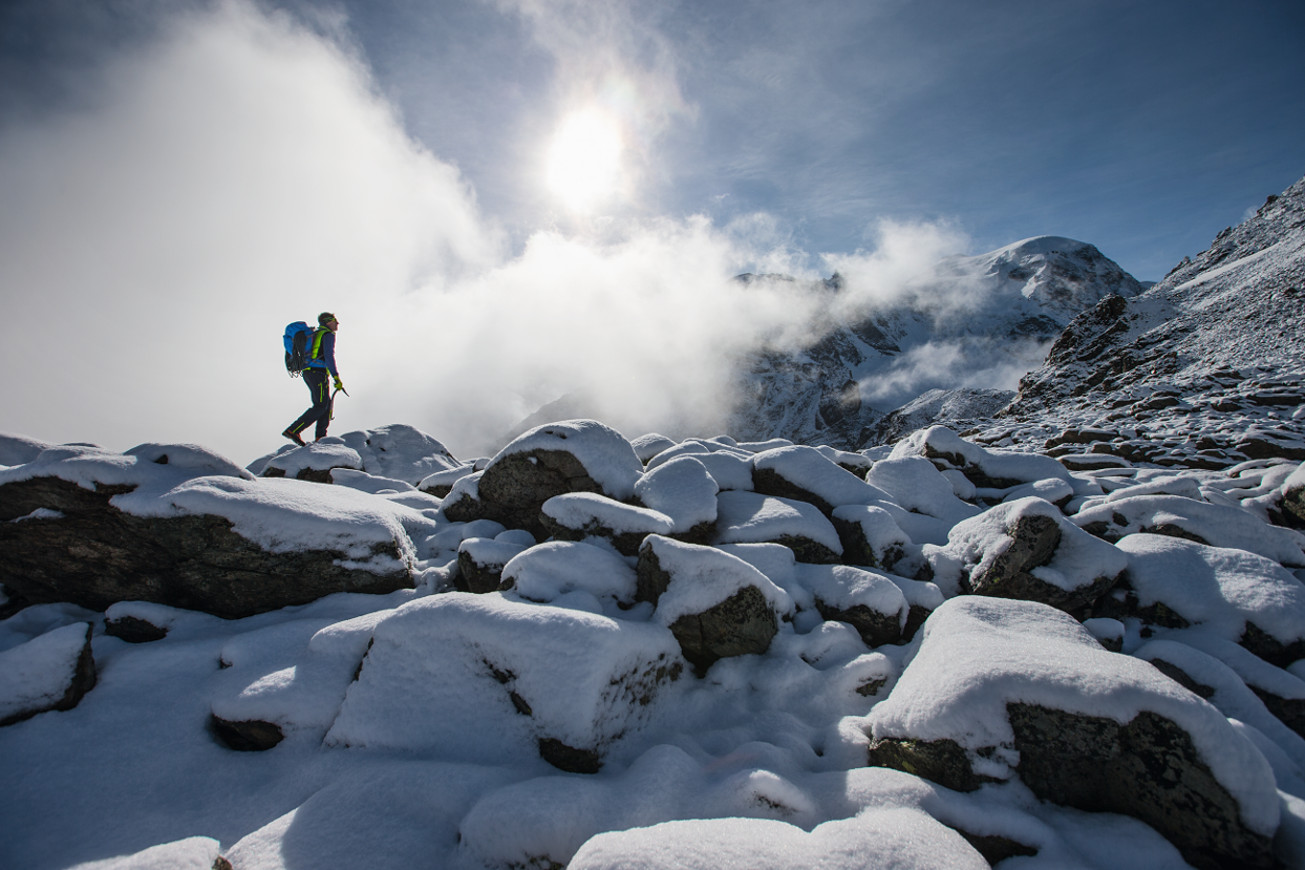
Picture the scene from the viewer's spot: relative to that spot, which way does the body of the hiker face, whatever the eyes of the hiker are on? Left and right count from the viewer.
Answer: facing to the right of the viewer

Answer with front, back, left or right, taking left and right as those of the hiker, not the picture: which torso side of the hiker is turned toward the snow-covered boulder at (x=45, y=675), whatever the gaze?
right

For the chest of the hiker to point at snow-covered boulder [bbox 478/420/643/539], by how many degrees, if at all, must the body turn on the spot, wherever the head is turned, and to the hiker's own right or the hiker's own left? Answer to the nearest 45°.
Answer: approximately 90° to the hiker's own right

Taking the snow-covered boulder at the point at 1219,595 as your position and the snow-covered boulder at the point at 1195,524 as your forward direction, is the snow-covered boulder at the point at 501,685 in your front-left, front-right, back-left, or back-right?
back-left

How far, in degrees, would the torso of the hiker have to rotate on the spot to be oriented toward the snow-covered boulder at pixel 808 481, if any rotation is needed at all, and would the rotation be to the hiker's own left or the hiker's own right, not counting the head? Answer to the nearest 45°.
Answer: approximately 45° to the hiker's own right

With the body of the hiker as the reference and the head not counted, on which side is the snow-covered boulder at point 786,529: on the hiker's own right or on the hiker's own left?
on the hiker's own right

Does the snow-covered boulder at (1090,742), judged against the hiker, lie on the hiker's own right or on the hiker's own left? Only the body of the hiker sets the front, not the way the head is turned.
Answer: on the hiker's own right

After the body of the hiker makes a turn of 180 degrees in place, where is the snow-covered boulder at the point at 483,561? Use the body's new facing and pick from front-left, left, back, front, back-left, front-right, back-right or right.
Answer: left

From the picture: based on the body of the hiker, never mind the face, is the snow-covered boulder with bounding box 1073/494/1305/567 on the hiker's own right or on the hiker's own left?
on the hiker's own right

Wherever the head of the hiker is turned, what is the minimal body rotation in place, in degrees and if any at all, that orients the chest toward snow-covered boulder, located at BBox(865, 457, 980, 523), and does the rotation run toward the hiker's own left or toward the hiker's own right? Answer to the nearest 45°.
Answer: approximately 45° to the hiker's own right

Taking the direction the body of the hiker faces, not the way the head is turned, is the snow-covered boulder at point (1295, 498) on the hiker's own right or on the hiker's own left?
on the hiker's own right

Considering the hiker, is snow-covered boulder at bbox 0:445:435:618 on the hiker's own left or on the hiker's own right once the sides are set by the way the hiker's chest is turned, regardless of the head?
on the hiker's own right
